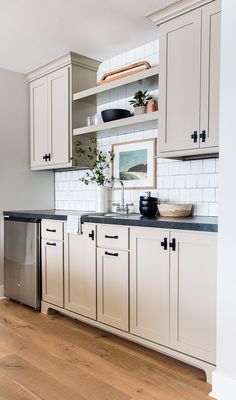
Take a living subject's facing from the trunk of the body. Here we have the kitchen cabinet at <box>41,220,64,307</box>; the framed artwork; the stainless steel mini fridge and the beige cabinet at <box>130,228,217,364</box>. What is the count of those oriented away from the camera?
0

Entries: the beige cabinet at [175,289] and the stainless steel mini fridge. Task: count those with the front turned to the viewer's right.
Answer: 0

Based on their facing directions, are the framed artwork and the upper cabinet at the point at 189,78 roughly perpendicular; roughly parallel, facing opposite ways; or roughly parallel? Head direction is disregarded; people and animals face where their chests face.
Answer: roughly parallel

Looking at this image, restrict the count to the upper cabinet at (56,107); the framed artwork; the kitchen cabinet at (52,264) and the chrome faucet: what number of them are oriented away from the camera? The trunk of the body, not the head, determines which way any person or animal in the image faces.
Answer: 0

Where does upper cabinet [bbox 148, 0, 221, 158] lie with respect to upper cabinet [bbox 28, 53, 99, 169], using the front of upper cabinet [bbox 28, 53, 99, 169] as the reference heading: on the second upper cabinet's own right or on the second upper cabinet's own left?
on the second upper cabinet's own left

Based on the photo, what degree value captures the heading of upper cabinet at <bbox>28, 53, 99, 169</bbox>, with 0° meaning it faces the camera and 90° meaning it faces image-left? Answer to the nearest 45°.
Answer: approximately 45°

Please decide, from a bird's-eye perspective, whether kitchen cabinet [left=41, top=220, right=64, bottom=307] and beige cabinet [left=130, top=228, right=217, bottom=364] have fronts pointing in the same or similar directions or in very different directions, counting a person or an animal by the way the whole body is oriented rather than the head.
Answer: same or similar directions

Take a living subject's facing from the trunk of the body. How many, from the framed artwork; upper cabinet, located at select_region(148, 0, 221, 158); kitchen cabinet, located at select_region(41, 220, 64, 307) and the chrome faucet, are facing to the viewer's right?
0

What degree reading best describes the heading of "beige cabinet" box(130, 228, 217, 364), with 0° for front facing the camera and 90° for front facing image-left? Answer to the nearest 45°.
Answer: approximately 45°

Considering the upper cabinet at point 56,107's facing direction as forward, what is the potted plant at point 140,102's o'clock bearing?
The potted plant is roughly at 9 o'clock from the upper cabinet.

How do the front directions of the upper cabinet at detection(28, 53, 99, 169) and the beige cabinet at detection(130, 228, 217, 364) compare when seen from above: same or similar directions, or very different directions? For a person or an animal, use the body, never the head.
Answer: same or similar directions

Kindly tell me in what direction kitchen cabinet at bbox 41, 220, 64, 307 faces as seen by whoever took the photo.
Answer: facing the viewer and to the left of the viewer

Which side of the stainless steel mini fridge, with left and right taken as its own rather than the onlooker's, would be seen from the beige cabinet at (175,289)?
left

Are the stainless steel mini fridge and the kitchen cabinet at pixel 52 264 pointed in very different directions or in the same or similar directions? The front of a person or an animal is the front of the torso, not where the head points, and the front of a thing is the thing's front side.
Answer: same or similar directions
